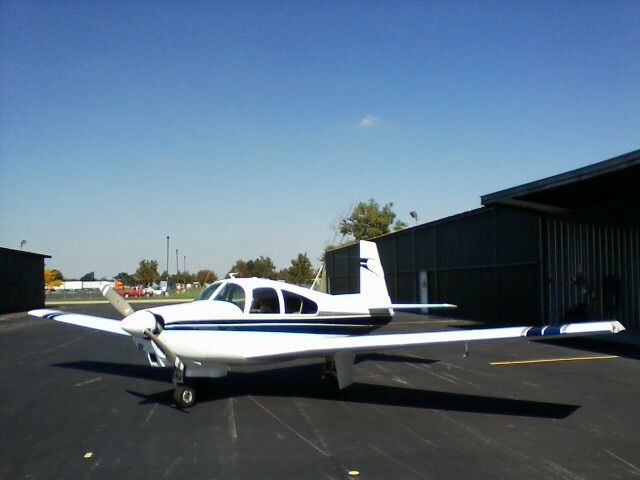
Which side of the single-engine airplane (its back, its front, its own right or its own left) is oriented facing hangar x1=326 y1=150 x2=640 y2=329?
back

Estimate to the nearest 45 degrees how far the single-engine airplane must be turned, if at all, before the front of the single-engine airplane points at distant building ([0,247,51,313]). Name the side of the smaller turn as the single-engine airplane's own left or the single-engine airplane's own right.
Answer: approximately 90° to the single-engine airplane's own right

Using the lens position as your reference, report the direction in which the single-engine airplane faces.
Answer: facing the viewer and to the left of the viewer
